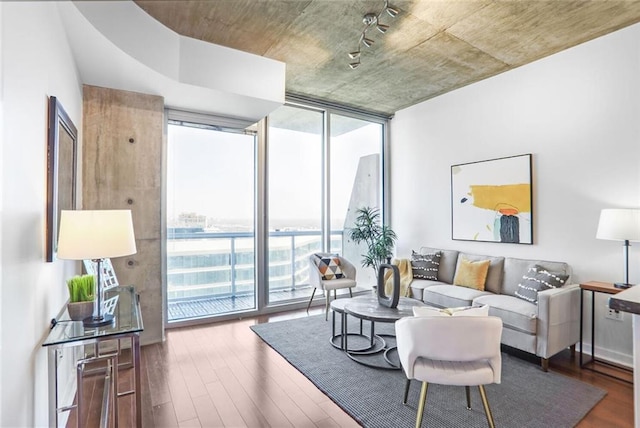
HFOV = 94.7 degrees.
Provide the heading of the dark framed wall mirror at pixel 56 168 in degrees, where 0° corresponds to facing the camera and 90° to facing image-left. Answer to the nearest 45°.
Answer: approximately 270°

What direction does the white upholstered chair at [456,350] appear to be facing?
away from the camera

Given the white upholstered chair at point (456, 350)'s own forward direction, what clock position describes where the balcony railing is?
The balcony railing is roughly at 10 o'clock from the white upholstered chair.

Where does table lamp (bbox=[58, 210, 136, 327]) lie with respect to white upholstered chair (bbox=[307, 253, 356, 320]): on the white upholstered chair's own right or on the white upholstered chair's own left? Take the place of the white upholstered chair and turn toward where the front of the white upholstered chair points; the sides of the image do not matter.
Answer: on the white upholstered chair's own right

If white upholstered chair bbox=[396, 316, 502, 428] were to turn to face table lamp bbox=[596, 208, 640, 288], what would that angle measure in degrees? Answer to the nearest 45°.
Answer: approximately 45° to its right

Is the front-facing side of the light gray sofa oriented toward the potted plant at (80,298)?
yes

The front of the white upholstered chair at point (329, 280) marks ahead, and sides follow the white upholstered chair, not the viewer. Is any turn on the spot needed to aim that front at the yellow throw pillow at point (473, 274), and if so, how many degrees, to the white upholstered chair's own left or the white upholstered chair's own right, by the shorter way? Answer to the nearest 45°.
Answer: approximately 45° to the white upholstered chair's own left

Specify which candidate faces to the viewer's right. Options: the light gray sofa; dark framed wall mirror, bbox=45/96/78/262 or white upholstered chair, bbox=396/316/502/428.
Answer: the dark framed wall mirror

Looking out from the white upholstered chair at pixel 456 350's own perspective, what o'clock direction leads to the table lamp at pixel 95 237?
The table lamp is roughly at 8 o'clock from the white upholstered chair.

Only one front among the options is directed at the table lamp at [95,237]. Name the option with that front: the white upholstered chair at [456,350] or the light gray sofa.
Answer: the light gray sofa
